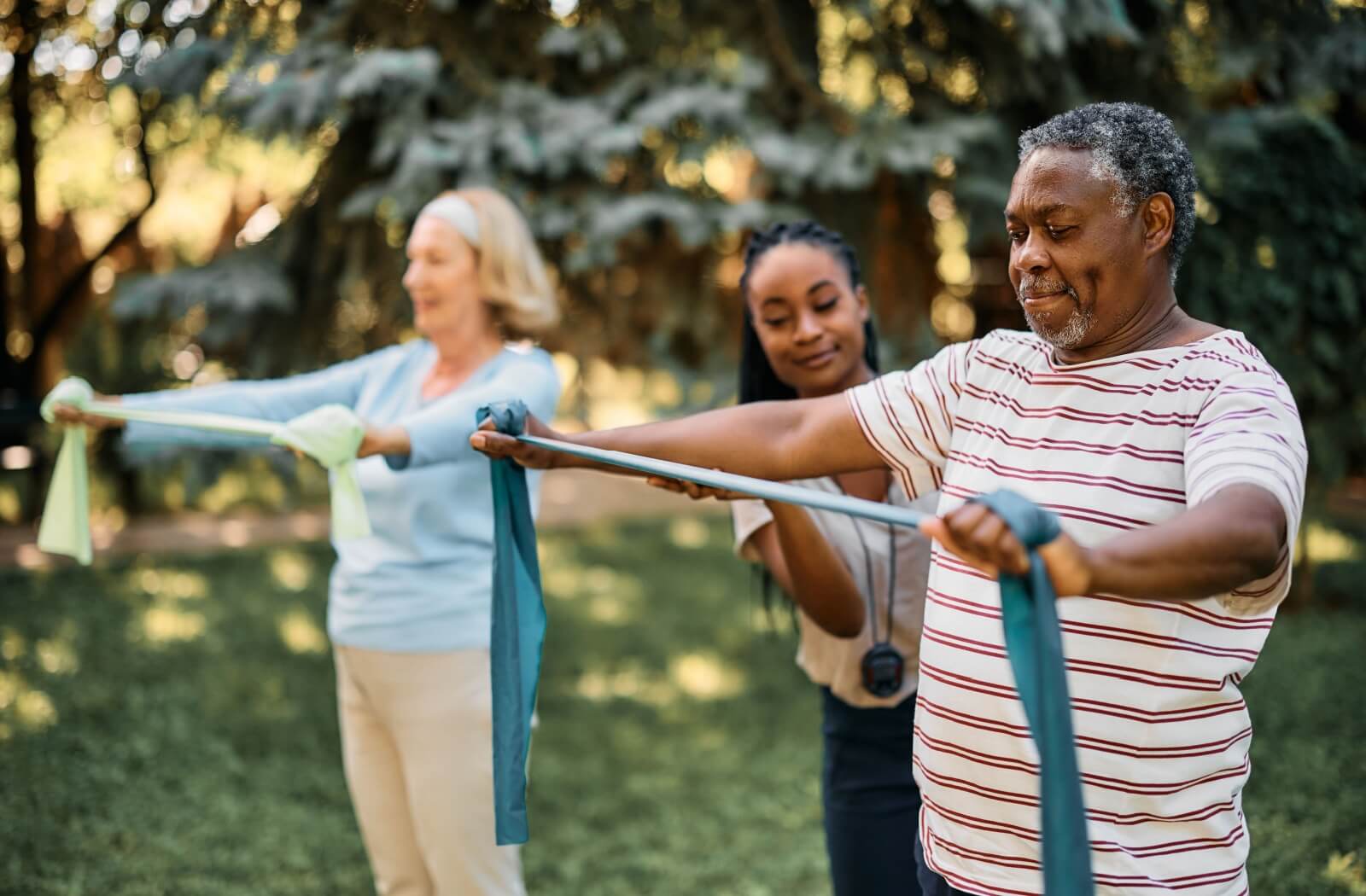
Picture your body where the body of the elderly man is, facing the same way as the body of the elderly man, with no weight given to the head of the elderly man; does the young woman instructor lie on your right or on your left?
on your right

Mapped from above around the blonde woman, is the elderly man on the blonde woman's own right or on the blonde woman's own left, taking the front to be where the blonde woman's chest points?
on the blonde woman's own left

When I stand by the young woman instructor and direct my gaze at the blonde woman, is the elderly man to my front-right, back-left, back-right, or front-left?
back-left

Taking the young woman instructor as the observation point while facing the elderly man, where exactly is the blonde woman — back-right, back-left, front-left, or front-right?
back-right

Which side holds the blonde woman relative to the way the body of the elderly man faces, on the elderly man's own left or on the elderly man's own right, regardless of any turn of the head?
on the elderly man's own right

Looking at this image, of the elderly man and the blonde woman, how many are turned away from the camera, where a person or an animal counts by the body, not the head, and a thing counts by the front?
0

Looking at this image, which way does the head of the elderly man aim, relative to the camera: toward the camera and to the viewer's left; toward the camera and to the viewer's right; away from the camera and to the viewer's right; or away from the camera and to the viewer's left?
toward the camera and to the viewer's left
